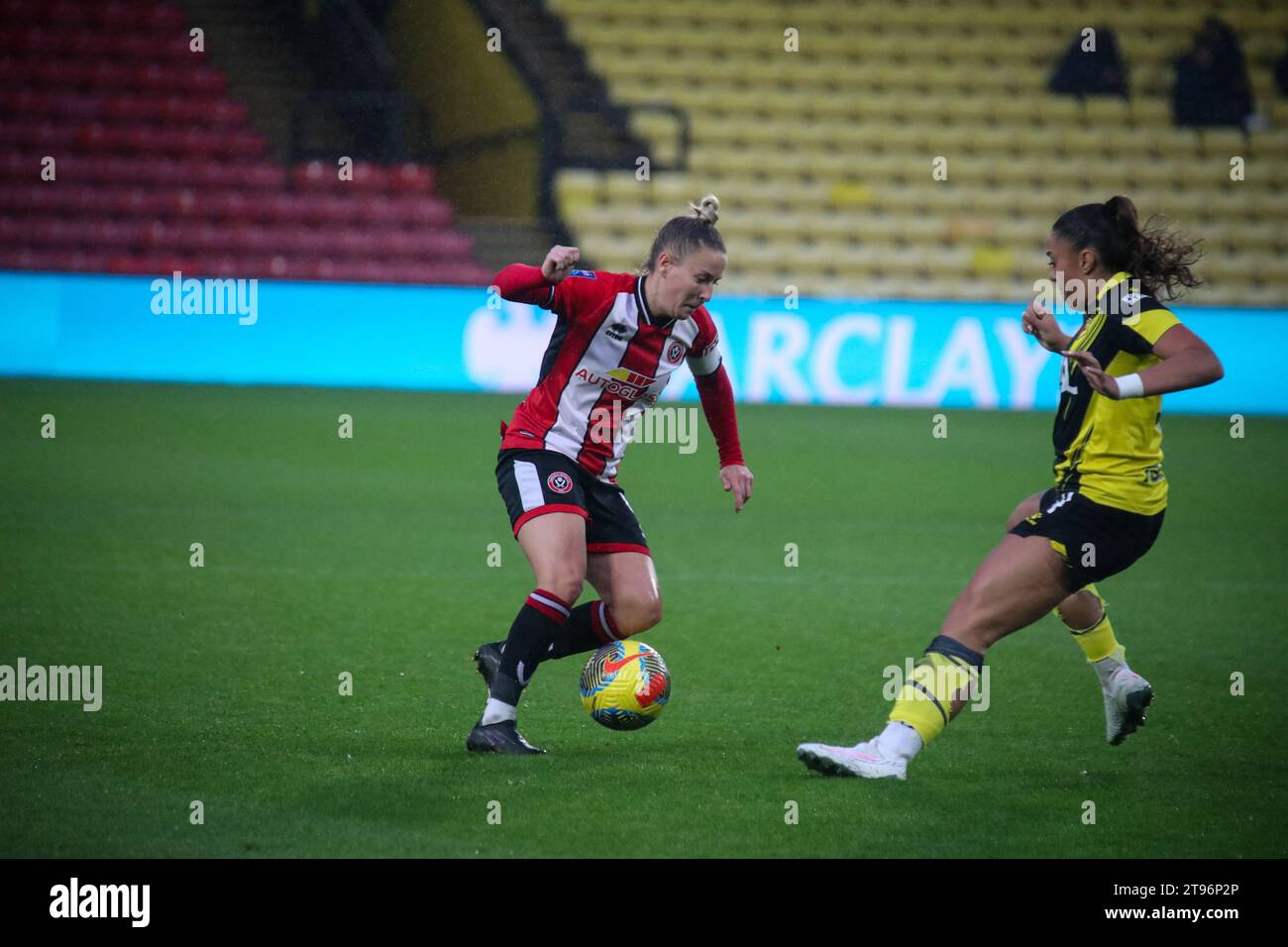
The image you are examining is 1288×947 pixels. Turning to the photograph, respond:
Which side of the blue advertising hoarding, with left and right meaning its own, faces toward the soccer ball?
front

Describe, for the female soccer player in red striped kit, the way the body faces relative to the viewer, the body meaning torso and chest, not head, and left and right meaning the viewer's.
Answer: facing the viewer and to the right of the viewer

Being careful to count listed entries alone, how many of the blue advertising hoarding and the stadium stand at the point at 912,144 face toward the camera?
2

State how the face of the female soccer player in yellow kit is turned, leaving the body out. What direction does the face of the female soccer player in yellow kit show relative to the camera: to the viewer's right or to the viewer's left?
to the viewer's left

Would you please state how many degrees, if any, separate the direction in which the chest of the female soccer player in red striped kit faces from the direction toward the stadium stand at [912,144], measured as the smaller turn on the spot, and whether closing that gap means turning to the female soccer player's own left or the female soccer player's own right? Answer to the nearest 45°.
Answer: approximately 135° to the female soccer player's own left

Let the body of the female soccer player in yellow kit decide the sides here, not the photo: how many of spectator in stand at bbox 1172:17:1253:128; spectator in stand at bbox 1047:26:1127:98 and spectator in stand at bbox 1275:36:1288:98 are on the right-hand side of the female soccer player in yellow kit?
3

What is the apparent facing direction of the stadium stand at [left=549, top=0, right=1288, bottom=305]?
toward the camera

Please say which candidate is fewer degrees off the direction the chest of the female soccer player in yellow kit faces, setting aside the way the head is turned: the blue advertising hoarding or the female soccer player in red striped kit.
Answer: the female soccer player in red striped kit

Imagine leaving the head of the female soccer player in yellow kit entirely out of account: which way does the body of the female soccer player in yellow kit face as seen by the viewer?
to the viewer's left

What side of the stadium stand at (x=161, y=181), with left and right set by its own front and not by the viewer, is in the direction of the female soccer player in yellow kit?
front

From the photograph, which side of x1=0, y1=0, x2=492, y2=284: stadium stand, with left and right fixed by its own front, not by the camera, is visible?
front

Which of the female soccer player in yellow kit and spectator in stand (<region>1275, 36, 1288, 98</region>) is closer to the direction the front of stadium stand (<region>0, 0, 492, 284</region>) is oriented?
the female soccer player in yellow kit

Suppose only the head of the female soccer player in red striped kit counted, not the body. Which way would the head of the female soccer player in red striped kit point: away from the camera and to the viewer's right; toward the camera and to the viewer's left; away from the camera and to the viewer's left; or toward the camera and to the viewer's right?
toward the camera and to the viewer's right

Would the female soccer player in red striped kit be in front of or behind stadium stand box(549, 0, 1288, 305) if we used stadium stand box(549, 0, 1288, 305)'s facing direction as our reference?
in front
